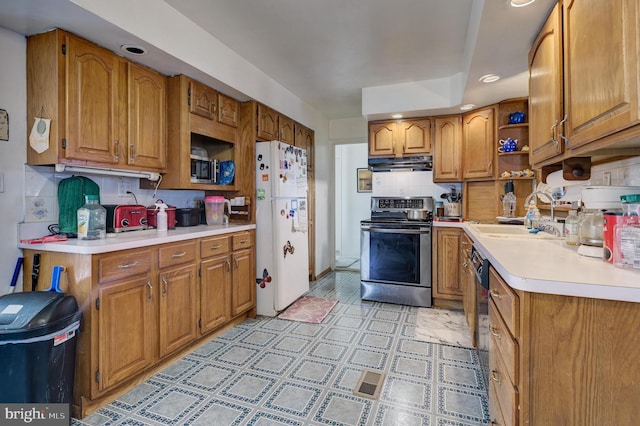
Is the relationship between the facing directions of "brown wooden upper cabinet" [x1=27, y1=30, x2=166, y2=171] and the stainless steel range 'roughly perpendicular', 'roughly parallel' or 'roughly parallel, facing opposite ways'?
roughly perpendicular

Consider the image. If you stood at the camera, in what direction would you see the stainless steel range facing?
facing the viewer

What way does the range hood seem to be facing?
toward the camera

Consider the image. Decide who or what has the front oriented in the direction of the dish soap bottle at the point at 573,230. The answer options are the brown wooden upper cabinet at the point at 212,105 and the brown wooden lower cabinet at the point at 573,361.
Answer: the brown wooden upper cabinet

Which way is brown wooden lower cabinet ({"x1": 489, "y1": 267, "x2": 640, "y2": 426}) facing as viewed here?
to the viewer's left

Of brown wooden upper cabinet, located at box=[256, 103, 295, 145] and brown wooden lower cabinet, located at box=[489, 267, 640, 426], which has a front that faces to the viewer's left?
the brown wooden lower cabinet

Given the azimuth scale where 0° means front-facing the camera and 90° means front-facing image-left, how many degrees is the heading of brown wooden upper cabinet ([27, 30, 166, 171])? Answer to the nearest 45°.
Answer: approximately 315°

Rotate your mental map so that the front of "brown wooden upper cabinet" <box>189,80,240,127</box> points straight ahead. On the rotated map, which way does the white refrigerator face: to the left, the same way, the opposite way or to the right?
the same way

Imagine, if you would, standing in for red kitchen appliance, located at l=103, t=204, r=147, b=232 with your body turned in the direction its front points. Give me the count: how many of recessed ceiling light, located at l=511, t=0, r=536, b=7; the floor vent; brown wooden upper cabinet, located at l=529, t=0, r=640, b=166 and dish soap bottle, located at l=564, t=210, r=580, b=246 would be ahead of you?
4

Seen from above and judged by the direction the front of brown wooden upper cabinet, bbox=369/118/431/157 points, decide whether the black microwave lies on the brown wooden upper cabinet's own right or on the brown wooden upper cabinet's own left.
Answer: on the brown wooden upper cabinet's own right

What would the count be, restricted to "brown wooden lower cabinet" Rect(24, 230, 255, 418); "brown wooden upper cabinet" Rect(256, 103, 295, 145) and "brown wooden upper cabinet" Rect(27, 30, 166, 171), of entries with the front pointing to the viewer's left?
0

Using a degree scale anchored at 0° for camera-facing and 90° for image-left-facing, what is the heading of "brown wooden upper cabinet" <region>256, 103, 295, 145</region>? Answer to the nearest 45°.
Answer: approximately 315°

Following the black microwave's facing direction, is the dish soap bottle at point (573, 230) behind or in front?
in front

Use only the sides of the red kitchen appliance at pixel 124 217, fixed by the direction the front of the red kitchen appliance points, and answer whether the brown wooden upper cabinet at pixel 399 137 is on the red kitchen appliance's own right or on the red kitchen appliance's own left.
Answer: on the red kitchen appliance's own left

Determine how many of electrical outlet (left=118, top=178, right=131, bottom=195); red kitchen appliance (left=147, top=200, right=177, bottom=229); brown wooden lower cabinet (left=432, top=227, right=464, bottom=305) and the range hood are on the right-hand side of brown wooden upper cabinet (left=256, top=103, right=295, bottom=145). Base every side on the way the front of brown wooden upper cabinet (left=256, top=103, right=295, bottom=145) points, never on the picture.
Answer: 2

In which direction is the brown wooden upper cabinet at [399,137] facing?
toward the camera

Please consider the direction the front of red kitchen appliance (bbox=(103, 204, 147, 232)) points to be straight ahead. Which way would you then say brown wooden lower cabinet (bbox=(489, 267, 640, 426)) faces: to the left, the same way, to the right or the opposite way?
the opposite way

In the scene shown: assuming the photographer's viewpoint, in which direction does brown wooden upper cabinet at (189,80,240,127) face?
facing the viewer and to the right of the viewer
